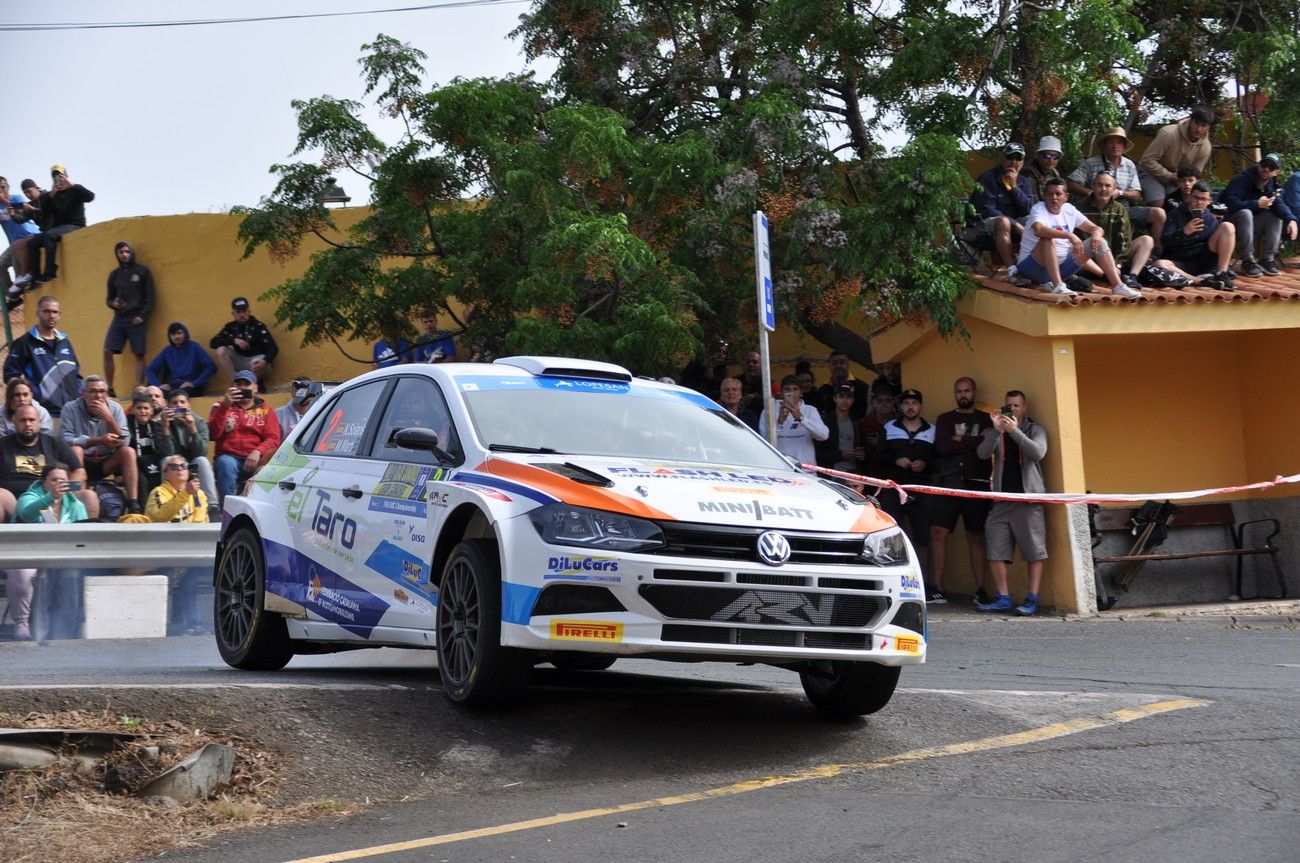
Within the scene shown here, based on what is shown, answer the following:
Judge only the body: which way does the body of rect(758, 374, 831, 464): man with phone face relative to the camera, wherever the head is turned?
toward the camera

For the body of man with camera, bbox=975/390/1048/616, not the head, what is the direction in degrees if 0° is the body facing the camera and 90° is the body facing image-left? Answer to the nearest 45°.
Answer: approximately 45°

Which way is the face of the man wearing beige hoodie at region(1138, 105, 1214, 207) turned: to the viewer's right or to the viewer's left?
to the viewer's left

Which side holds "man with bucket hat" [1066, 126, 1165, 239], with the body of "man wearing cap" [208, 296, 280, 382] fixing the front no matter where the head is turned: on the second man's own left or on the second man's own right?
on the second man's own left

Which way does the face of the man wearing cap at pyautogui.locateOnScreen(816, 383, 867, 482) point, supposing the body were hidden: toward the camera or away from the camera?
toward the camera

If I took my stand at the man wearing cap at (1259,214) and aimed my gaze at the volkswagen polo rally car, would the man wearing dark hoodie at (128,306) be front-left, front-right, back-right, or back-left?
front-right

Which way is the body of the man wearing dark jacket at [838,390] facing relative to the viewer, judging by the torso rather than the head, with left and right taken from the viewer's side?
facing the viewer

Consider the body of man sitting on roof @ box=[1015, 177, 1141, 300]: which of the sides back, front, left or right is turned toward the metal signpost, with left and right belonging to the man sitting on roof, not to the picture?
right

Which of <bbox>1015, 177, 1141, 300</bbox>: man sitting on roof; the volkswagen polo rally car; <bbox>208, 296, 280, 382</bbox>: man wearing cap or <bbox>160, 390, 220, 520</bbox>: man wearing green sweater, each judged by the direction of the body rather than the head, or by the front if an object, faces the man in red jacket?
<bbox>208, 296, 280, 382</bbox>: man wearing cap

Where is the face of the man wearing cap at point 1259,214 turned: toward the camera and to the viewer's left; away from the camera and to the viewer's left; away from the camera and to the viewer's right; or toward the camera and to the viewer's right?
toward the camera and to the viewer's left

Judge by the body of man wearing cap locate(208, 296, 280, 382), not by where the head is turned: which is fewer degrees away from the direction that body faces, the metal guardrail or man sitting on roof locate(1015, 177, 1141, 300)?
the metal guardrail
